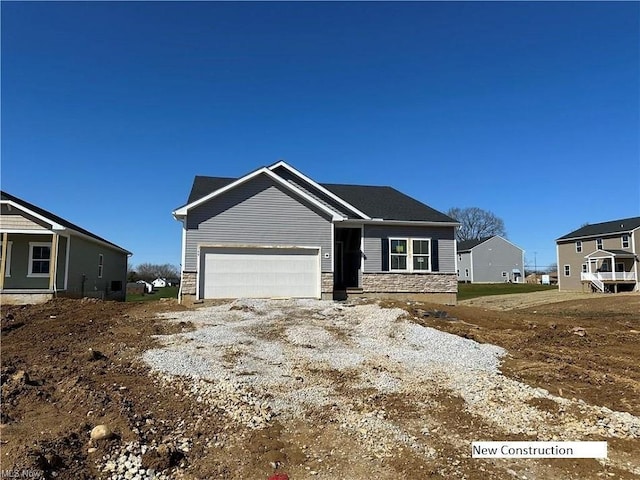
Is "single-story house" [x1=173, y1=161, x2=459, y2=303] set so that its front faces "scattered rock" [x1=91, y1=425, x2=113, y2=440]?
yes

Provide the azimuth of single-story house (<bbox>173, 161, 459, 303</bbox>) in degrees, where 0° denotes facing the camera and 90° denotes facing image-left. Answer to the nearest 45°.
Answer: approximately 0°

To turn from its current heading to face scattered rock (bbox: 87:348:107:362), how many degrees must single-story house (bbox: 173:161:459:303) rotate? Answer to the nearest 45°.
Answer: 0° — it already faces it

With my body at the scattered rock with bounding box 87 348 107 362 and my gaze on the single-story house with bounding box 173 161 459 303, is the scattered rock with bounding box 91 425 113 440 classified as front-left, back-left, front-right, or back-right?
back-right

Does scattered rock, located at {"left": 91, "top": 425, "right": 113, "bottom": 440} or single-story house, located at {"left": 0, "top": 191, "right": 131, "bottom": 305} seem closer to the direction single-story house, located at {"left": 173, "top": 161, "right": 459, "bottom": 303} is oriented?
the scattered rock

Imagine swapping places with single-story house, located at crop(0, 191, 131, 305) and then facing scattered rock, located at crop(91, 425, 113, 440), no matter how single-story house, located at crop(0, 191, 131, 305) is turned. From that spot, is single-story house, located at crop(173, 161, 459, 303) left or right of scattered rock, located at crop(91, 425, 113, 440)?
left

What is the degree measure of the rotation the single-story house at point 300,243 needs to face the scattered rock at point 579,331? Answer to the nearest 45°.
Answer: approximately 45° to its left

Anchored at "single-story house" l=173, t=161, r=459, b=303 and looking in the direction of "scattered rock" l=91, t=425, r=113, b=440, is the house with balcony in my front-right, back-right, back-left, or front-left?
back-left

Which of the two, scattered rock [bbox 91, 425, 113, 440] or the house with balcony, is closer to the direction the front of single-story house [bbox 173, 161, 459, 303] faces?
the scattered rock

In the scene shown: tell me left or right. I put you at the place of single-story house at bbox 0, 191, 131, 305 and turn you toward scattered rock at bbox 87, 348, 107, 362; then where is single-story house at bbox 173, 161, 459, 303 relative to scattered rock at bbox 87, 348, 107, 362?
left

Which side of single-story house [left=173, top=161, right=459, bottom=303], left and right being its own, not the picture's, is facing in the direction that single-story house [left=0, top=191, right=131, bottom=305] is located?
right

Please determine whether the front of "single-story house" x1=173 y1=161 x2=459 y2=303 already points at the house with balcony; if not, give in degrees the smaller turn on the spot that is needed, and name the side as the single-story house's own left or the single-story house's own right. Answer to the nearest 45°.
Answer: approximately 135° to the single-story house's own left
